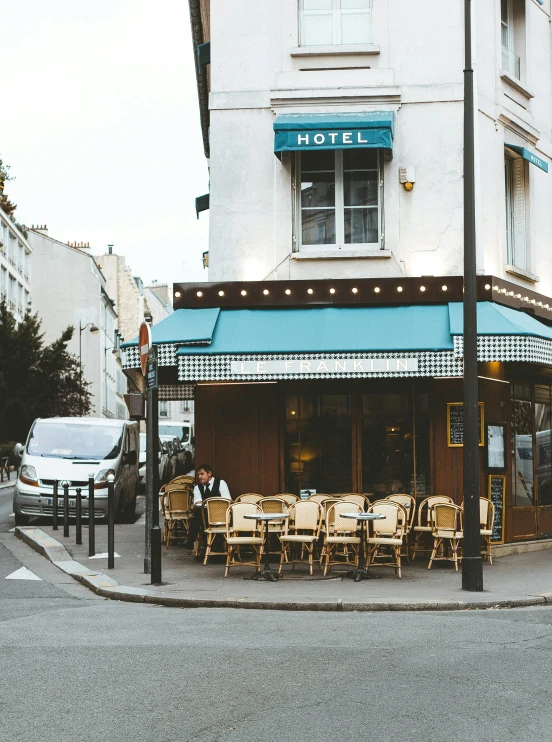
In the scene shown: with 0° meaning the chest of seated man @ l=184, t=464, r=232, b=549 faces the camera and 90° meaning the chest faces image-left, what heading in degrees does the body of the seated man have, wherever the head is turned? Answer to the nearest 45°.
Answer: approximately 45°

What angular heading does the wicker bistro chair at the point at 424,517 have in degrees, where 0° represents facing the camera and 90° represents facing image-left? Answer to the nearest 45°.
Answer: approximately 45°

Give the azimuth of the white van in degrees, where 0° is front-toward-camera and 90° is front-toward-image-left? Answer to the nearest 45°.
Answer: approximately 45°

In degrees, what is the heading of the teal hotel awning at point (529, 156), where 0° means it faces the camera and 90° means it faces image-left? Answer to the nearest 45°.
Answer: approximately 315°

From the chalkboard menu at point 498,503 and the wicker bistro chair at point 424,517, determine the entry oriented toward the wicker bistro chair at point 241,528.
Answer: the wicker bistro chair at point 424,517

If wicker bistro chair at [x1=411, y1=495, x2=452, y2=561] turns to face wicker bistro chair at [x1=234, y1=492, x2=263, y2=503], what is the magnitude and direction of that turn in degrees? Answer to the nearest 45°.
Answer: approximately 45° to its right

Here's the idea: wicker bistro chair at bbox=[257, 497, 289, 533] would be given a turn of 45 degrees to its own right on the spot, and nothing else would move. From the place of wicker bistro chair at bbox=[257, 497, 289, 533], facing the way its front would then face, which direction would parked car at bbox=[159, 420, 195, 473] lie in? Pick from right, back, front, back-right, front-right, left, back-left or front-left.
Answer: back-right

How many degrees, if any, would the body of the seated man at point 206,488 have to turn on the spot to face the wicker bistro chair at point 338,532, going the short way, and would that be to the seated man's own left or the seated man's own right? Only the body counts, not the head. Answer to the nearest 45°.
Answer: approximately 90° to the seated man's own left

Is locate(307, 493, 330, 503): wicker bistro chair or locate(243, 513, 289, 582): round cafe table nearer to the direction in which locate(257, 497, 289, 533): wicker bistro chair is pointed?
the round cafe table
